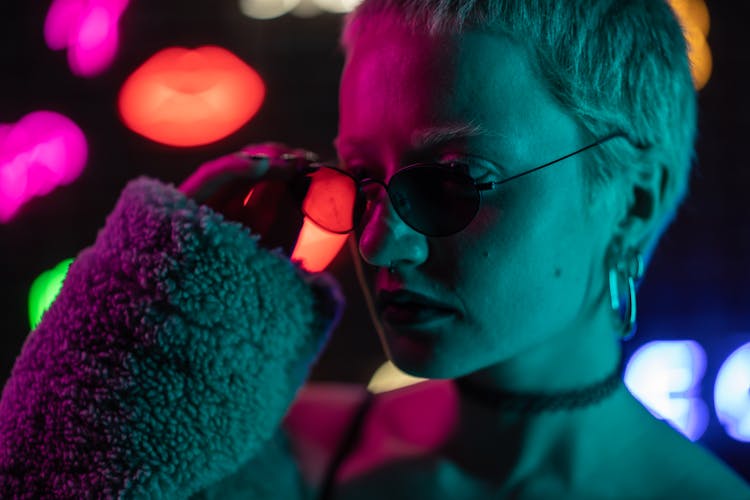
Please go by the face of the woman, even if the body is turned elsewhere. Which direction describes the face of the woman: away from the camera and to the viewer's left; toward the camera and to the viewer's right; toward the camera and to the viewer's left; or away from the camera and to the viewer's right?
toward the camera and to the viewer's left

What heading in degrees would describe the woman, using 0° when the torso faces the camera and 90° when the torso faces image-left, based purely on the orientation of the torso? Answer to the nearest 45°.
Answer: approximately 45°
